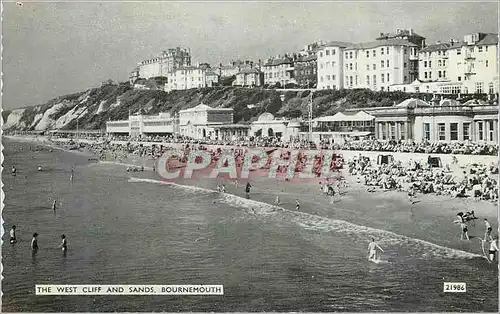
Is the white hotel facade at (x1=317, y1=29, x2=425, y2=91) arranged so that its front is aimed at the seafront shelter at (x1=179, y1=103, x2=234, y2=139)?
no

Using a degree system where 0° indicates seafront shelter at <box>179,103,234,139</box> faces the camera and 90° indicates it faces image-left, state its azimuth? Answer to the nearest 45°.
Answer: approximately 45°

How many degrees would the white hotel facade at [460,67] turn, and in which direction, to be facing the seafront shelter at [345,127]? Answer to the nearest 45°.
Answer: approximately 45° to its right

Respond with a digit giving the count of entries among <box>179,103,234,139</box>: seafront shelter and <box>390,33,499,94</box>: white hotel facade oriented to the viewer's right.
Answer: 0

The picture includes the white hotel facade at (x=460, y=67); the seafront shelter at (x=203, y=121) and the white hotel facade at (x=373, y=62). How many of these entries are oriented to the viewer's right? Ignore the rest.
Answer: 0

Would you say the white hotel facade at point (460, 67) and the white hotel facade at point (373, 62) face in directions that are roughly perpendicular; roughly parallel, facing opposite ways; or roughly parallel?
roughly parallel

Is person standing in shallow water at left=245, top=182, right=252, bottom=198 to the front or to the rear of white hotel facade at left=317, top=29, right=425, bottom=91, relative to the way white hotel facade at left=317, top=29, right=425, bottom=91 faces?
to the front

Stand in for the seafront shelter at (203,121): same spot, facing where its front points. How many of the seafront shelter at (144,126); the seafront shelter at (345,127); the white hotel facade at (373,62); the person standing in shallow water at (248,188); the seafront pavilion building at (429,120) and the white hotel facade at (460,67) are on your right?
1

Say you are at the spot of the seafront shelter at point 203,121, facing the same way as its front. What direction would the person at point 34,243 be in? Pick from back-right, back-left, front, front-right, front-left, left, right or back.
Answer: front

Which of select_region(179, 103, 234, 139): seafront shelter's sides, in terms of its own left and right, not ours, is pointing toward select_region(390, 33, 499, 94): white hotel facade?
left

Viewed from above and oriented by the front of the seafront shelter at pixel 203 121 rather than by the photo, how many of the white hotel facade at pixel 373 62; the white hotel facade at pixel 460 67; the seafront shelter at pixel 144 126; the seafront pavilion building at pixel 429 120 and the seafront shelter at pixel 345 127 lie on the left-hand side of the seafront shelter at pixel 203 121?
4

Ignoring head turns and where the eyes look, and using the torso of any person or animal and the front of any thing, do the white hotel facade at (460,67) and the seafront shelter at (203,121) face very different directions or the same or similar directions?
same or similar directions

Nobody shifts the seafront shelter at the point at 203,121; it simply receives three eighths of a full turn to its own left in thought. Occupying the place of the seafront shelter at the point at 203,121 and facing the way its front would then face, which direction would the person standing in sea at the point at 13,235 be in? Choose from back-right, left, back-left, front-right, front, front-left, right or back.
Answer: back-right

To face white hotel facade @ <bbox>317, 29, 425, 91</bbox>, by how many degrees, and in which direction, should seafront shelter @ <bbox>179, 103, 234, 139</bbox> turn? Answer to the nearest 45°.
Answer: approximately 90° to its left

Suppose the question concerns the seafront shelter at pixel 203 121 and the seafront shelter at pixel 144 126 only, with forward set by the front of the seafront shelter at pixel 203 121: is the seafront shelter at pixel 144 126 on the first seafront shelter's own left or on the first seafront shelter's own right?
on the first seafront shelter's own right

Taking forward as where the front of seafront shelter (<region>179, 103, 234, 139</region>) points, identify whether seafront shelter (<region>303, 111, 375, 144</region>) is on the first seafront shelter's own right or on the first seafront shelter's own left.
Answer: on the first seafront shelter's own left

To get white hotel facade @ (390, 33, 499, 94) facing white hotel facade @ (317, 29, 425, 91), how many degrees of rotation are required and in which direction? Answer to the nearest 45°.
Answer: approximately 90° to its right

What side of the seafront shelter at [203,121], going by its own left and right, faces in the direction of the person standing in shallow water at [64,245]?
front

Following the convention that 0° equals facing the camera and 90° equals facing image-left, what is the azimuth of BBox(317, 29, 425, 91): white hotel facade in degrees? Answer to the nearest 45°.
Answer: approximately 45°
